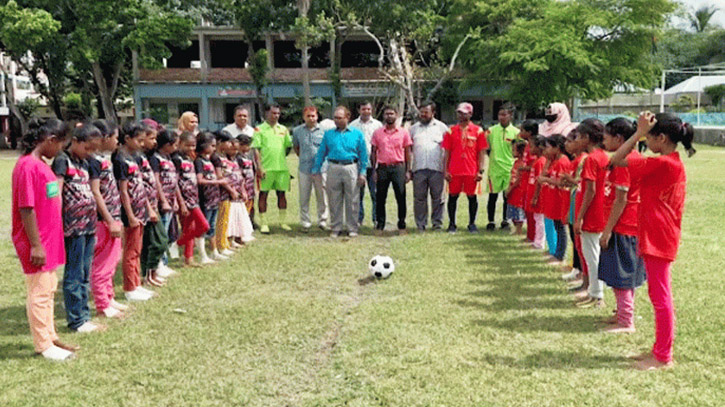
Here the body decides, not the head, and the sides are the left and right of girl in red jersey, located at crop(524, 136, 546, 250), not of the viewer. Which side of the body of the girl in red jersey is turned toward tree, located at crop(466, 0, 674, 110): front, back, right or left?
right

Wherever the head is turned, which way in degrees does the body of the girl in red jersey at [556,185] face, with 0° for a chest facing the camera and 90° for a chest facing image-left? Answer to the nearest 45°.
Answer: approximately 90°

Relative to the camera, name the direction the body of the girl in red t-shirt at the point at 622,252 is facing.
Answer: to the viewer's left

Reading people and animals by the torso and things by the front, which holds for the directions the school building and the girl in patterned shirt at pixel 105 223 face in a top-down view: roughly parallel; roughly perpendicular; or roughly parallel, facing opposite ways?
roughly perpendicular

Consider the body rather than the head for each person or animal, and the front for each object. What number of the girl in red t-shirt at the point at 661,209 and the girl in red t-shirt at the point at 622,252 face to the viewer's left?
2

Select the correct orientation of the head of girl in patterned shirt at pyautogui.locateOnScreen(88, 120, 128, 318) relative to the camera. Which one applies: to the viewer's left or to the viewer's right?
to the viewer's right

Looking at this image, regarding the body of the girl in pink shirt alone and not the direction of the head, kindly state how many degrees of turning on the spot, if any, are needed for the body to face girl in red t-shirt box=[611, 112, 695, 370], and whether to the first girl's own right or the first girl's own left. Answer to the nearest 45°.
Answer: approximately 45° to the first girl's own right

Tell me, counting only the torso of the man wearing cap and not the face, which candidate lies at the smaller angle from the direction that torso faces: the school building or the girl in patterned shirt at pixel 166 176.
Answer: the girl in patterned shirt

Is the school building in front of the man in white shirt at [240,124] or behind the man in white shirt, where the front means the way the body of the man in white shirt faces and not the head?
behind

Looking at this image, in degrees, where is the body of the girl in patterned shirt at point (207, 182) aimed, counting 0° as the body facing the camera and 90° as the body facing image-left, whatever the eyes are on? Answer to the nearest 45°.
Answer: approximately 315°

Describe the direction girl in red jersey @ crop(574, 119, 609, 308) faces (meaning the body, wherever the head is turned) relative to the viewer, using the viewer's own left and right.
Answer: facing to the left of the viewer

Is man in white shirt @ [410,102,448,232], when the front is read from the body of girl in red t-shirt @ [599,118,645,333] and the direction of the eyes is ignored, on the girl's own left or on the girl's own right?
on the girl's own right

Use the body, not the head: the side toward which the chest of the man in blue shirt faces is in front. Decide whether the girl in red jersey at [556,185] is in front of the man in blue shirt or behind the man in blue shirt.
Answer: in front
